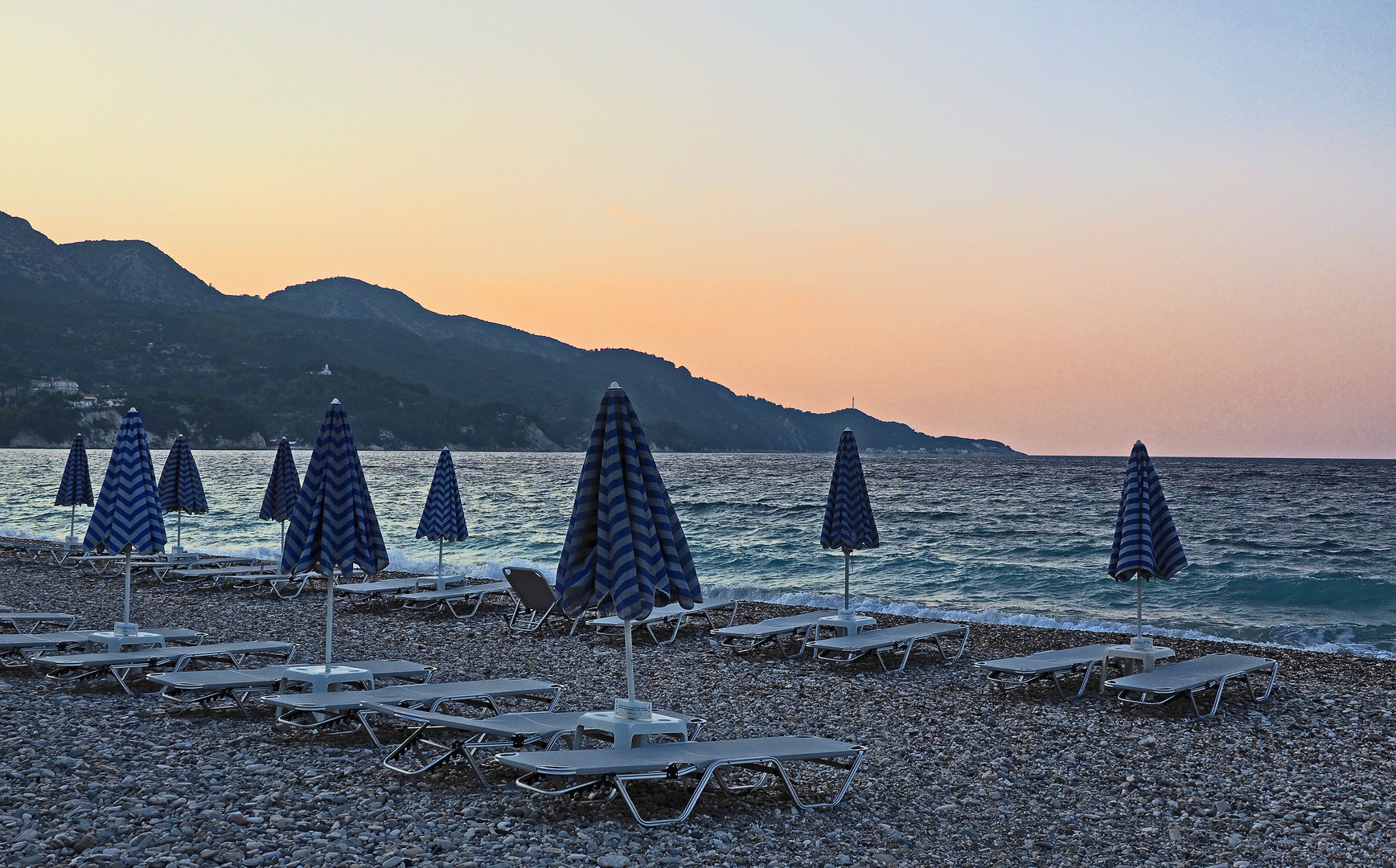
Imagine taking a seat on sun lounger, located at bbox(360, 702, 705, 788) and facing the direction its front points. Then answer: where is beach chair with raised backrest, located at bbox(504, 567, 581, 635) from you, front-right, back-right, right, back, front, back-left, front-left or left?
left

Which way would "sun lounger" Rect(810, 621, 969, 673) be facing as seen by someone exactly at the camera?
facing away from the viewer and to the right of the viewer

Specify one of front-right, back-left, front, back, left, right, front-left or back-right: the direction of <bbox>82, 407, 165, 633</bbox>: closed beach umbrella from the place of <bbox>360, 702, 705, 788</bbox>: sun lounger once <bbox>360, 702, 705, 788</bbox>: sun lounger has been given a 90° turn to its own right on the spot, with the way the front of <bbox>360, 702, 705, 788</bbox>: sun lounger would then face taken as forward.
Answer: back-right

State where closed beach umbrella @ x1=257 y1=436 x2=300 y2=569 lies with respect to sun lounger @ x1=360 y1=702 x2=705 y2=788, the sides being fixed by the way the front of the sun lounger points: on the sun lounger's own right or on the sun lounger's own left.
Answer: on the sun lounger's own left

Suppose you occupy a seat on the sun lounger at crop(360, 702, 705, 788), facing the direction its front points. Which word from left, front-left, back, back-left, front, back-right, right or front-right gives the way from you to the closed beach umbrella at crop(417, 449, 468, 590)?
left

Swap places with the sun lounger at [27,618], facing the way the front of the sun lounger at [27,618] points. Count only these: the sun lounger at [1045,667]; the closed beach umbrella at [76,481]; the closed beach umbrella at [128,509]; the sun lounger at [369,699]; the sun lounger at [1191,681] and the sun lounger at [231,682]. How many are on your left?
1

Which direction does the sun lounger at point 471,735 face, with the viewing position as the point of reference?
facing to the right of the viewer

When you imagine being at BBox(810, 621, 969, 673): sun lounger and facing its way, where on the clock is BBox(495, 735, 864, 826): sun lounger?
BBox(495, 735, 864, 826): sun lounger is roughly at 5 o'clock from BBox(810, 621, 969, 673): sun lounger.

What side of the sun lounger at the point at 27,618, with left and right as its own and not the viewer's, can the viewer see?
right

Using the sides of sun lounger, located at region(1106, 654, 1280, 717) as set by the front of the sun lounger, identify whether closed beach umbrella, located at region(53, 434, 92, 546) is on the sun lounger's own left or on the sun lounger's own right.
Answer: on the sun lounger's own left

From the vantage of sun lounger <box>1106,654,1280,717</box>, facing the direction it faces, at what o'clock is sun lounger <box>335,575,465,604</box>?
sun lounger <box>335,575,465,604</box> is roughly at 8 o'clock from sun lounger <box>1106,654,1280,717</box>.
